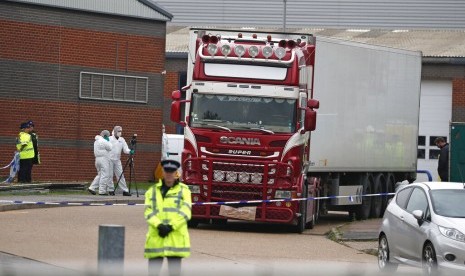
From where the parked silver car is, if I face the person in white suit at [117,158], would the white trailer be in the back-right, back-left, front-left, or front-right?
front-right

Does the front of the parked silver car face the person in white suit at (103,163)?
no

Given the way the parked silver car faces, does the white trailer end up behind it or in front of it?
behind

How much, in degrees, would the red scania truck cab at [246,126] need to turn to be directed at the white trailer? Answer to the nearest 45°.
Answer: approximately 135° to its left

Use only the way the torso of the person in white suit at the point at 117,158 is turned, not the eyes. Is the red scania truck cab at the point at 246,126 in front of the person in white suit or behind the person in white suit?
in front

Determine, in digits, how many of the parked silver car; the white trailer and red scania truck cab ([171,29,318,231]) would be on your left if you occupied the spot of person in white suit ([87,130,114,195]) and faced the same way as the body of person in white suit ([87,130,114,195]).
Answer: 0

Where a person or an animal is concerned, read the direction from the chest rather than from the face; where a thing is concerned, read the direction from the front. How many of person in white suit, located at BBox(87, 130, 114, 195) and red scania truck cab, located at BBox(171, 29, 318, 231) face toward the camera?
1

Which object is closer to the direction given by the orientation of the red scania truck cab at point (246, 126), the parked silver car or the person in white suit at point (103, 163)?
the parked silver car

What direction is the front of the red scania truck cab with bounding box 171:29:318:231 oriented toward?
toward the camera

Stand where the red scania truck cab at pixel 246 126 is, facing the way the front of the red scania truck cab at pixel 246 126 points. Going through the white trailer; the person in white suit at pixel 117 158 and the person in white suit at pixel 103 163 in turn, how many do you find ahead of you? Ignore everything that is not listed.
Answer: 0
